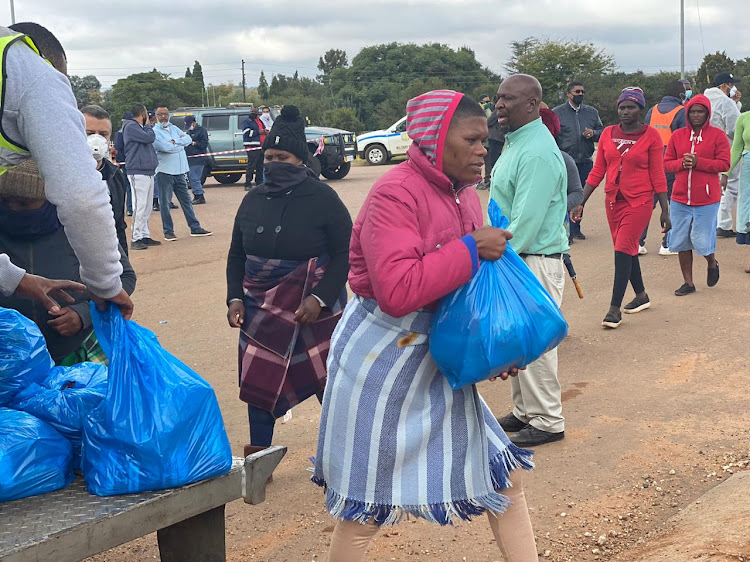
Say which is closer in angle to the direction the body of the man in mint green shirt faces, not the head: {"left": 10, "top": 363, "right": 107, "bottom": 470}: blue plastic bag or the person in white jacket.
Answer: the blue plastic bag

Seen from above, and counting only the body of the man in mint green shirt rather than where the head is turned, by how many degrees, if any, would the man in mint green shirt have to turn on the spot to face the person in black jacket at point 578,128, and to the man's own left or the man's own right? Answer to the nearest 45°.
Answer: approximately 90° to the man's own right

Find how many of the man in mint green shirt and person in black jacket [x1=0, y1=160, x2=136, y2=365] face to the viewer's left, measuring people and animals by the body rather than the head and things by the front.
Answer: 1

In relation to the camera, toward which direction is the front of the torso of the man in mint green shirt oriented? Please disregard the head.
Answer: to the viewer's left

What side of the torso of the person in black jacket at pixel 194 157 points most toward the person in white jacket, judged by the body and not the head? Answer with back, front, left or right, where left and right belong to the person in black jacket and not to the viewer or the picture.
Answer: left
